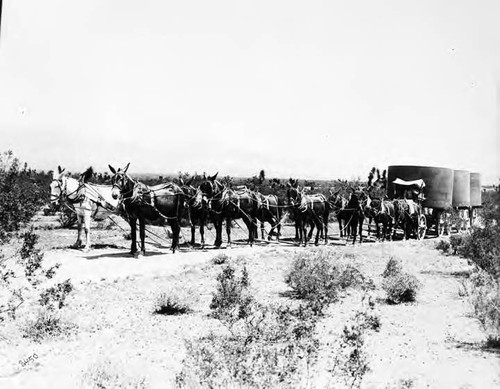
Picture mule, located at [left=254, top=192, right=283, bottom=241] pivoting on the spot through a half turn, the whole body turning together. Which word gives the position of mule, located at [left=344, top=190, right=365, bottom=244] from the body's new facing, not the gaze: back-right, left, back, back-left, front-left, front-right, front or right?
front-right

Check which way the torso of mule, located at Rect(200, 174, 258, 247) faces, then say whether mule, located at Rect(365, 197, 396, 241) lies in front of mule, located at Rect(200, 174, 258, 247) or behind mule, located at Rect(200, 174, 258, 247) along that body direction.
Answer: behind

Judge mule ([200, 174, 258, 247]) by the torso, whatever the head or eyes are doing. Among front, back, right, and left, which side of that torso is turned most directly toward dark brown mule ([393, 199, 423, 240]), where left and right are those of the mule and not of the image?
back

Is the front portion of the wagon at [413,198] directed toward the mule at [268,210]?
yes

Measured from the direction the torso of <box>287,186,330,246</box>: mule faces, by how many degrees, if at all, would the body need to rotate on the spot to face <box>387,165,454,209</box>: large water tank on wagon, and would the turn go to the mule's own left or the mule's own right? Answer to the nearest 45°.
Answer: approximately 180°

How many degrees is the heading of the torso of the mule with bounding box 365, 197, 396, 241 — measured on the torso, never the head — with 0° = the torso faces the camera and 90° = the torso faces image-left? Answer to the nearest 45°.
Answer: approximately 45°

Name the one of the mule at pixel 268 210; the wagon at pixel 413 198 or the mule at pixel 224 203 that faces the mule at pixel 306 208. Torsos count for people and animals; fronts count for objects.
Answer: the wagon

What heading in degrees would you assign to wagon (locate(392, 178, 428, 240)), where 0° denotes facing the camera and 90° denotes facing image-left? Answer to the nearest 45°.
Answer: approximately 45°

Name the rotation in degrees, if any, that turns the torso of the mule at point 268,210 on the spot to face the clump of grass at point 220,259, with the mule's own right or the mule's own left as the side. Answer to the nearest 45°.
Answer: approximately 45° to the mule's own left

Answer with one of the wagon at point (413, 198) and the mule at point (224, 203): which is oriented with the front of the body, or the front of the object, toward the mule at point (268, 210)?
the wagon

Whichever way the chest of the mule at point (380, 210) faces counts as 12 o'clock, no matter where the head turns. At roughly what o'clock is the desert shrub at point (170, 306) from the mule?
The desert shrub is roughly at 11 o'clock from the mule.
